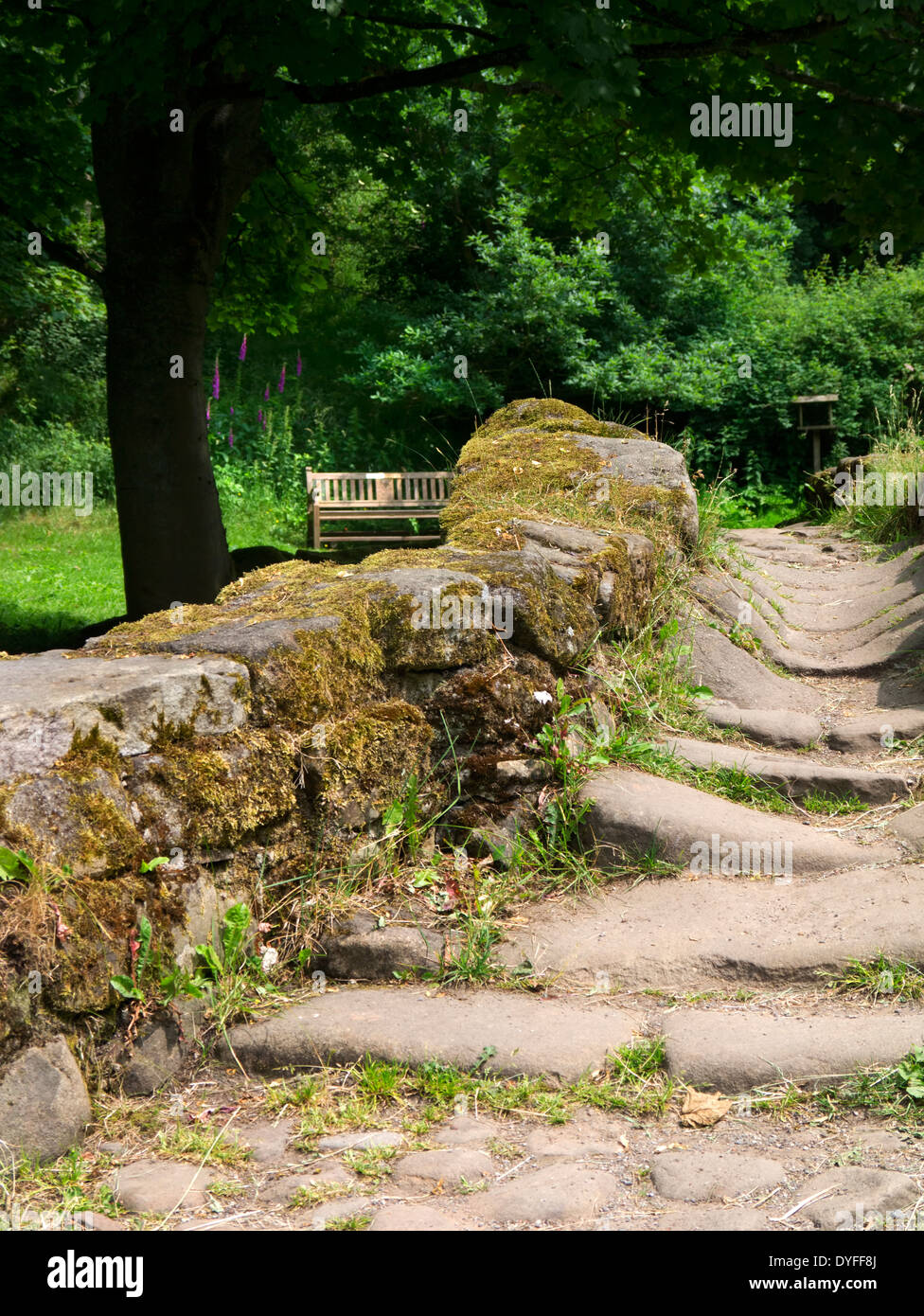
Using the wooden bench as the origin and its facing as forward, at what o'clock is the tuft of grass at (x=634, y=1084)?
The tuft of grass is roughly at 12 o'clock from the wooden bench.

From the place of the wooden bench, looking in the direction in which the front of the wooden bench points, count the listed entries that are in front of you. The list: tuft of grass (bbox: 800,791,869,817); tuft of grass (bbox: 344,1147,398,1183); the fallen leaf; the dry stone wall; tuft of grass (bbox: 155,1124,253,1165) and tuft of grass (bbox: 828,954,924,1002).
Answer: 6

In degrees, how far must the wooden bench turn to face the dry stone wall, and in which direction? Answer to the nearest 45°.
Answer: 0° — it already faces it

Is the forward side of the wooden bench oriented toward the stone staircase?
yes

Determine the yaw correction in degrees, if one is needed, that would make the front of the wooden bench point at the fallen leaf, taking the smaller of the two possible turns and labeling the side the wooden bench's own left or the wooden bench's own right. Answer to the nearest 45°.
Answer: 0° — it already faces it

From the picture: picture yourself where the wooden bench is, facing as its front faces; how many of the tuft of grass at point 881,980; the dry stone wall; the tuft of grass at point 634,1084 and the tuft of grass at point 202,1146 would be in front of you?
4

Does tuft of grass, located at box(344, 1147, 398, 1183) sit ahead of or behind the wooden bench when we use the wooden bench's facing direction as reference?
ahead

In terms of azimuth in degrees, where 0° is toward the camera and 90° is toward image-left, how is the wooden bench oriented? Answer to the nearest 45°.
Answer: approximately 0°

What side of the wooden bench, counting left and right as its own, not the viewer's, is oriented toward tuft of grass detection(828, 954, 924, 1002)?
front

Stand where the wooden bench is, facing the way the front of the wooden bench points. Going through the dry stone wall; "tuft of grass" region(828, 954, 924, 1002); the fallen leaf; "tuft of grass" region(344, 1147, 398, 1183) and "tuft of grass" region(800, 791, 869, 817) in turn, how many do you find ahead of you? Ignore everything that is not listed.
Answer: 5

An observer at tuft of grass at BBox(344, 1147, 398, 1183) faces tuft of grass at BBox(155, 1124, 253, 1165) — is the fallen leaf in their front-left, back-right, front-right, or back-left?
back-right

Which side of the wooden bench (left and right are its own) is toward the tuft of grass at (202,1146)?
front
